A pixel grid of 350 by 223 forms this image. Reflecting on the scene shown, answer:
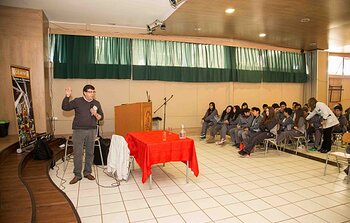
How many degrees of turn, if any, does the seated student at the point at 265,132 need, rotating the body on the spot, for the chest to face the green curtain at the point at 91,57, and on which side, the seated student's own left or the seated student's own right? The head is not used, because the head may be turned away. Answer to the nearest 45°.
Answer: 0° — they already face it

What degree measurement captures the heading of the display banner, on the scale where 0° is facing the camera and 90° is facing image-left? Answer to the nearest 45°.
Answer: approximately 315°

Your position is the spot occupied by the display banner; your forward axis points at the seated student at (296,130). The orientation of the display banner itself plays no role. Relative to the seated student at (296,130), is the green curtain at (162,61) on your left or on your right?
left

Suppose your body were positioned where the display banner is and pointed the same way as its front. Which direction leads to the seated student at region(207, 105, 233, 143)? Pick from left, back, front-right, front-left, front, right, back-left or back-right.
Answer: front-left

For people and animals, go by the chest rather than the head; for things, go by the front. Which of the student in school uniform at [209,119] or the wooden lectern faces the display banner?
the student in school uniform

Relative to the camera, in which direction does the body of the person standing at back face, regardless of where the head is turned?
to the viewer's left

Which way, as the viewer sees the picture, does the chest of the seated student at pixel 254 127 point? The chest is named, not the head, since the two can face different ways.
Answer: to the viewer's left

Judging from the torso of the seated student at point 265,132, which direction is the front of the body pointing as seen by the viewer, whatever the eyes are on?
to the viewer's left

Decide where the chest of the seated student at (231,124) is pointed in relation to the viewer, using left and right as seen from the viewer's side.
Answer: facing to the left of the viewer

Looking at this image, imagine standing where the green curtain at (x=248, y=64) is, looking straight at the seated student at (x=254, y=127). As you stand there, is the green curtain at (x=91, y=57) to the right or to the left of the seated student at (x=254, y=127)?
right

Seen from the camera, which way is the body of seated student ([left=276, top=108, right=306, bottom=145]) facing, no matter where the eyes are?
to the viewer's left
